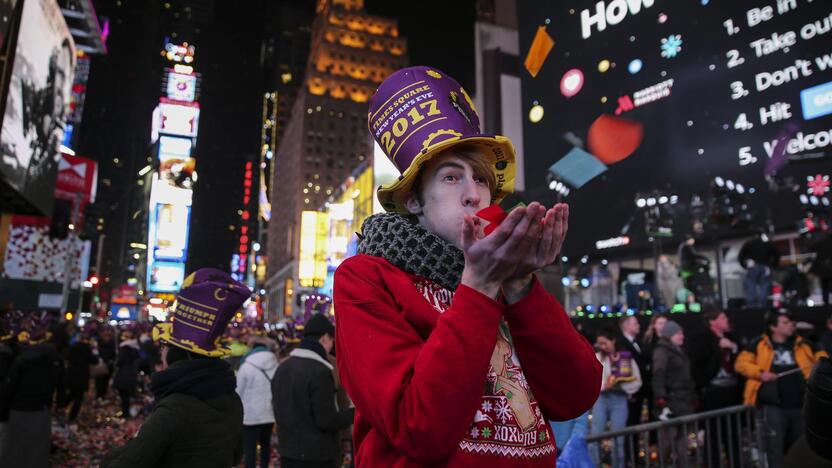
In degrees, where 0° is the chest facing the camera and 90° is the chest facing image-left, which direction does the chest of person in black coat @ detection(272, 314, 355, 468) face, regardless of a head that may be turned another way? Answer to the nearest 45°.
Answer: approximately 225°

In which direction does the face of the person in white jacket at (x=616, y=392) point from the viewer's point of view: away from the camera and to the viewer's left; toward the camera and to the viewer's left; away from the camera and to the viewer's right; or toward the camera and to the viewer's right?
toward the camera and to the viewer's left

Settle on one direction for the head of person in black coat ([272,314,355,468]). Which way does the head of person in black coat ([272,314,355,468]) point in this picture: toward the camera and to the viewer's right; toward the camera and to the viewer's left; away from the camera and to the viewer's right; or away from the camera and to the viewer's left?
away from the camera and to the viewer's right

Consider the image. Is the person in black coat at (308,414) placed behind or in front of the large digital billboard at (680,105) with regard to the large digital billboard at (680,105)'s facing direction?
in front

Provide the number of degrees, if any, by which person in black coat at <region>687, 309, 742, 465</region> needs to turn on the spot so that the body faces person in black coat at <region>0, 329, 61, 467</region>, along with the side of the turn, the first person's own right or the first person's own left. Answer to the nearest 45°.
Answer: approximately 90° to the first person's own right

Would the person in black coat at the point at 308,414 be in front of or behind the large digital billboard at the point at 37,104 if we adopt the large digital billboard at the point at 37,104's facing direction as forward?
in front

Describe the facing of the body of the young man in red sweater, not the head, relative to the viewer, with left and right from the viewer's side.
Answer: facing the viewer and to the right of the viewer

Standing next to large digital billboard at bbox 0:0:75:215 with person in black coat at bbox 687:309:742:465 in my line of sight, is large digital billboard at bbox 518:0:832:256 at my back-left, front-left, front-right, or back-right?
front-left

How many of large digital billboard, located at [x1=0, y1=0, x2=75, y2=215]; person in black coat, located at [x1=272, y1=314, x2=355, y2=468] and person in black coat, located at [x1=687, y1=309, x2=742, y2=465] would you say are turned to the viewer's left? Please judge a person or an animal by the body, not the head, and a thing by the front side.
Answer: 0

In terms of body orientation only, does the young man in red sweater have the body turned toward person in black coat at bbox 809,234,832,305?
no

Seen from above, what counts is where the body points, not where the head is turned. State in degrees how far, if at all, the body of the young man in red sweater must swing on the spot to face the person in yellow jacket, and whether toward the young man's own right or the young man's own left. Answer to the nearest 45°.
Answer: approximately 90° to the young man's own left

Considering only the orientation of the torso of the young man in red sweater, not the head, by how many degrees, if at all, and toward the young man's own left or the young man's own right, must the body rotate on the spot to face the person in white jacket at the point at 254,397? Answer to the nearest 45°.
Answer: approximately 180°

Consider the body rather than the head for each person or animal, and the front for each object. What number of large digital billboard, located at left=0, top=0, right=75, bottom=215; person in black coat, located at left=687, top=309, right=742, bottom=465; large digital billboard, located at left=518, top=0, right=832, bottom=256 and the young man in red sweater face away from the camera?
0

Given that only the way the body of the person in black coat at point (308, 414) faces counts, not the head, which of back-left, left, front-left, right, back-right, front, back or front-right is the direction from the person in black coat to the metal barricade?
front-right

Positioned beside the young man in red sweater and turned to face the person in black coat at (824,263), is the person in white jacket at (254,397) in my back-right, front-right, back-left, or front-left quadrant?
front-left
